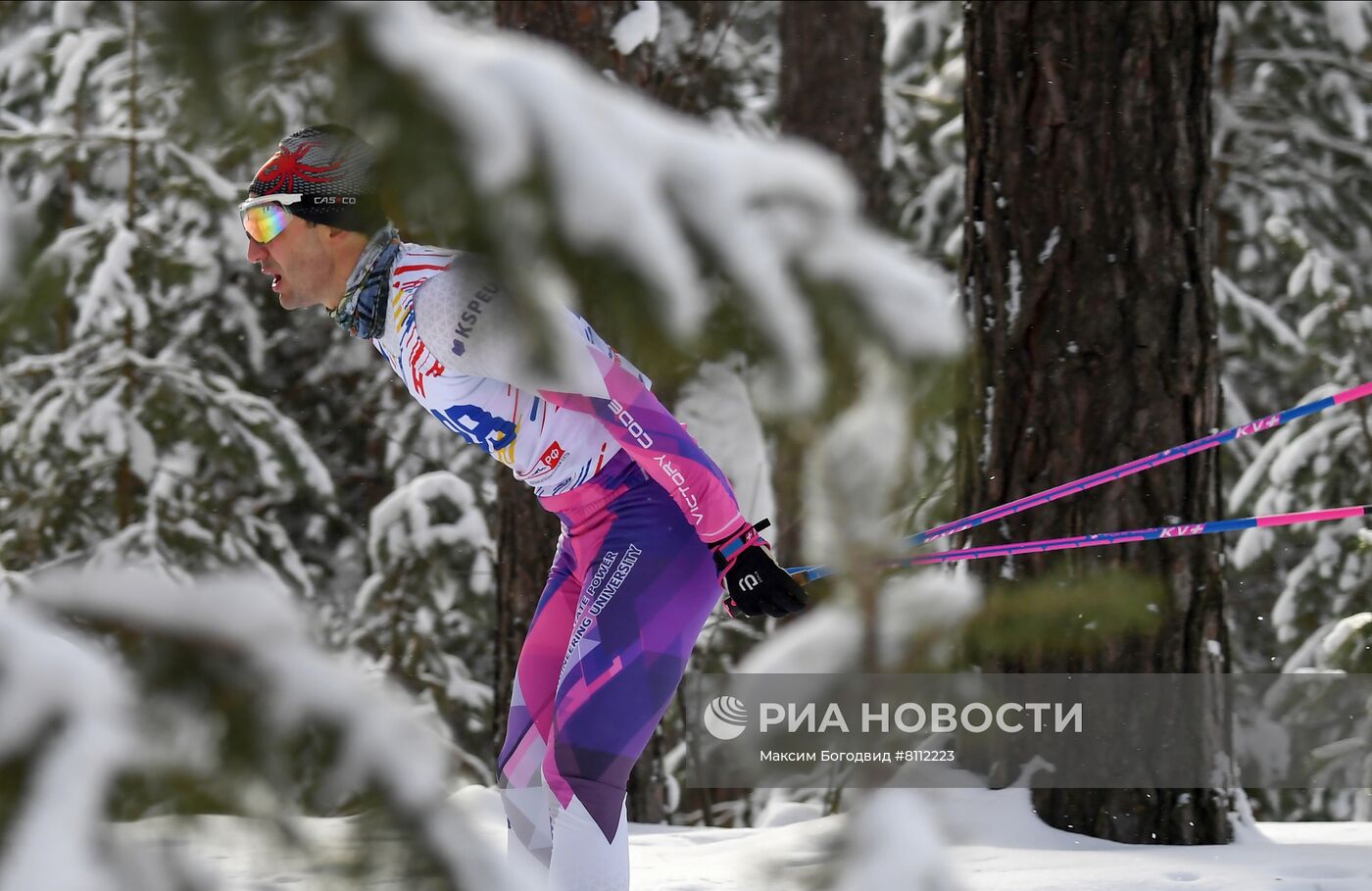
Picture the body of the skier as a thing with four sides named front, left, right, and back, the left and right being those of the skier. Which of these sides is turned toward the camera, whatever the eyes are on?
left

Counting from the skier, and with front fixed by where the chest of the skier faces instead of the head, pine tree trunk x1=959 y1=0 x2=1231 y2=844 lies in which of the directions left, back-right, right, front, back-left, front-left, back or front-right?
back-right

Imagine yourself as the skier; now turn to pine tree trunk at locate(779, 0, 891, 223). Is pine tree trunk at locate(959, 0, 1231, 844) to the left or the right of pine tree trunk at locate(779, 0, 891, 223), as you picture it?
right

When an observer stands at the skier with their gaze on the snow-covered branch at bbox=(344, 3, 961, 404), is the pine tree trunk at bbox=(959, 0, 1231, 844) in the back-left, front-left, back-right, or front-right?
back-left

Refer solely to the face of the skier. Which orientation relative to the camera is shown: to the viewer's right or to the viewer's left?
to the viewer's left

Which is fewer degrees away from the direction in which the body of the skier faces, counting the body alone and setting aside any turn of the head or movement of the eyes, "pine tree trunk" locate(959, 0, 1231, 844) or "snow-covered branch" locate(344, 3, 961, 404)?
the snow-covered branch

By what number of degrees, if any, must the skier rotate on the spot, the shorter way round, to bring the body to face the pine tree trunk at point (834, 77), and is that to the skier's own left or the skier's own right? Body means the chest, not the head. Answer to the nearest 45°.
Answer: approximately 90° to the skier's own right

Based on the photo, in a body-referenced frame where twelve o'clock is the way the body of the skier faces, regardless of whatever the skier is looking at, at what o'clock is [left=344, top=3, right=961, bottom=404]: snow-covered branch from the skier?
The snow-covered branch is roughly at 9 o'clock from the skier.
